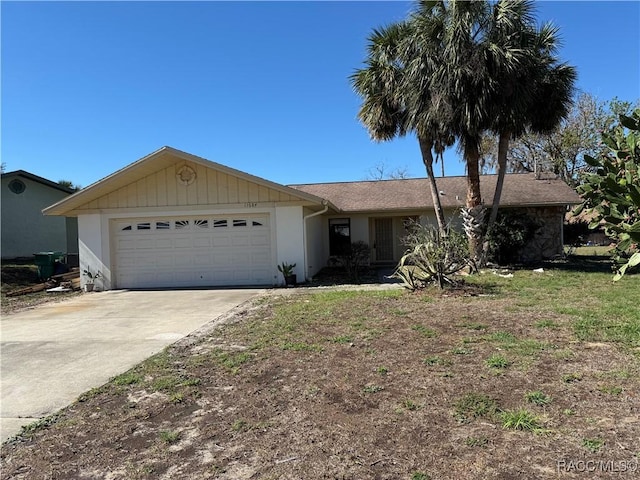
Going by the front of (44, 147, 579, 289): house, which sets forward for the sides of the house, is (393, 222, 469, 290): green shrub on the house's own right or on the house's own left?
on the house's own left

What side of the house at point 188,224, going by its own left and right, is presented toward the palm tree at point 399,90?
left

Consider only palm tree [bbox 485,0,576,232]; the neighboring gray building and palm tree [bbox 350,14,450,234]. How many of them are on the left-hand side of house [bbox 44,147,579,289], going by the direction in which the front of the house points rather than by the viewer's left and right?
2

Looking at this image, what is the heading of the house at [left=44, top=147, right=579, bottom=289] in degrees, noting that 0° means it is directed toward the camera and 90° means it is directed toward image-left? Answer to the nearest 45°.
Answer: approximately 0°

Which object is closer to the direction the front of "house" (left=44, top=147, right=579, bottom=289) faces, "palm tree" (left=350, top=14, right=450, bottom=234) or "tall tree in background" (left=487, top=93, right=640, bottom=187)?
the palm tree

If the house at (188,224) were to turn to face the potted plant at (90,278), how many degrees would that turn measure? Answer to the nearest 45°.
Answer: approximately 90° to its right

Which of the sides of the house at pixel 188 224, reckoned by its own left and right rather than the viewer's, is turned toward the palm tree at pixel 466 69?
left

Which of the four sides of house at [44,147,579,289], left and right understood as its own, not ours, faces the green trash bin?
right

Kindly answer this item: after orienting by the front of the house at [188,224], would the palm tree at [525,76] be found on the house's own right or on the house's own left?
on the house's own left

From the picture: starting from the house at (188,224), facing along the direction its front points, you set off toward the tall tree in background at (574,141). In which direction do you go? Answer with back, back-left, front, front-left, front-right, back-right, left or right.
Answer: back-left

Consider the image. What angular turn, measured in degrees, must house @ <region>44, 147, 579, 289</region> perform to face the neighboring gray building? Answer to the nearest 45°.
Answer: approximately 135° to its right

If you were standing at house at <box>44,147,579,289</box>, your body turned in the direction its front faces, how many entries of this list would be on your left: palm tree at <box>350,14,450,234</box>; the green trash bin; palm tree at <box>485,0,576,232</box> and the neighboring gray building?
2
